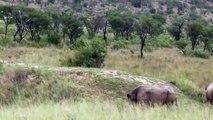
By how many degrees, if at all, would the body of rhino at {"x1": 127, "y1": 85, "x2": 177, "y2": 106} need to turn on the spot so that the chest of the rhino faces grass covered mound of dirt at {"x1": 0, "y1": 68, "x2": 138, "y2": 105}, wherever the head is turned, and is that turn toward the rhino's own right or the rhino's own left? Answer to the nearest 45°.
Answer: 0° — it already faces it

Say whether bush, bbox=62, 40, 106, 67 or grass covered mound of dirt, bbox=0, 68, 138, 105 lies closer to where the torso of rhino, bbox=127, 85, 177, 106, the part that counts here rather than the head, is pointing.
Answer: the grass covered mound of dirt

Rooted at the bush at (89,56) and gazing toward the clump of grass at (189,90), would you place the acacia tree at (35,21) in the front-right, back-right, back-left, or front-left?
back-left

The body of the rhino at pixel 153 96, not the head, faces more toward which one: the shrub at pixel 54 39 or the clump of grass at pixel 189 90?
the shrub

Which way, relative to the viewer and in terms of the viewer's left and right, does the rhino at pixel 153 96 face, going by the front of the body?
facing to the left of the viewer

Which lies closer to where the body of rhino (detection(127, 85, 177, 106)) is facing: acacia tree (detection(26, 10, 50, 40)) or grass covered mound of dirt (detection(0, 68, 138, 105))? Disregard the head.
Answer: the grass covered mound of dirt
